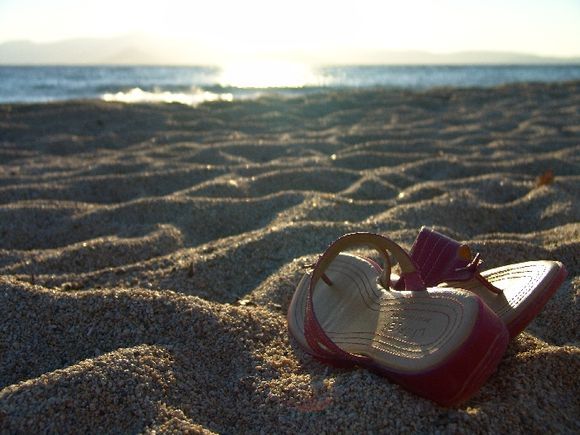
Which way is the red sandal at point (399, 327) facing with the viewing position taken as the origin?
facing away from the viewer and to the left of the viewer

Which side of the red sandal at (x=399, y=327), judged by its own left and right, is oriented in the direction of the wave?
front
